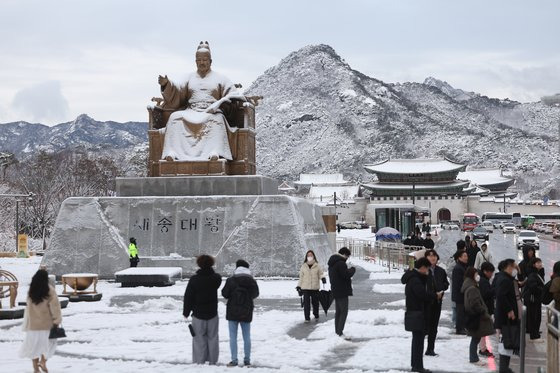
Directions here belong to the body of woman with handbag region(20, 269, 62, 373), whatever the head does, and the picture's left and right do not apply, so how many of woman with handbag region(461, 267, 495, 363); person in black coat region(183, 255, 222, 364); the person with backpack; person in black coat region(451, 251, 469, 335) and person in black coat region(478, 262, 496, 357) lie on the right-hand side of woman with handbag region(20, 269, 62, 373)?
5

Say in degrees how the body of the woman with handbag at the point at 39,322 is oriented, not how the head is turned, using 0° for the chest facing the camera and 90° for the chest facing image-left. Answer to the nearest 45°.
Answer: approximately 180°

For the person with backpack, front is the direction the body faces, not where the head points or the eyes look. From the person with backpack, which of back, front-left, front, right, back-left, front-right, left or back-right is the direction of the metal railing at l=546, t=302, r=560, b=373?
back-right

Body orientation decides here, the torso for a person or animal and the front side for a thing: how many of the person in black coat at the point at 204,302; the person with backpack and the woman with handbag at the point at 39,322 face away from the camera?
3

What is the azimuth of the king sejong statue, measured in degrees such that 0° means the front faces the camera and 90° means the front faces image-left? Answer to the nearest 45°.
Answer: approximately 0°

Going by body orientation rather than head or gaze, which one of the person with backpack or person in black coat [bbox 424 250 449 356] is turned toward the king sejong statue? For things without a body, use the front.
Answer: the person with backpack

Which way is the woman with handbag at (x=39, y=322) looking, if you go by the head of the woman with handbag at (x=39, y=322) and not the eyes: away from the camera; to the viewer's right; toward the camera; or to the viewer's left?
away from the camera

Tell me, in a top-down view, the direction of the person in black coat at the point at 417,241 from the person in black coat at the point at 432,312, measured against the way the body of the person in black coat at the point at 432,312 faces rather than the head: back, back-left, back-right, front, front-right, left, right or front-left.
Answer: back-right
